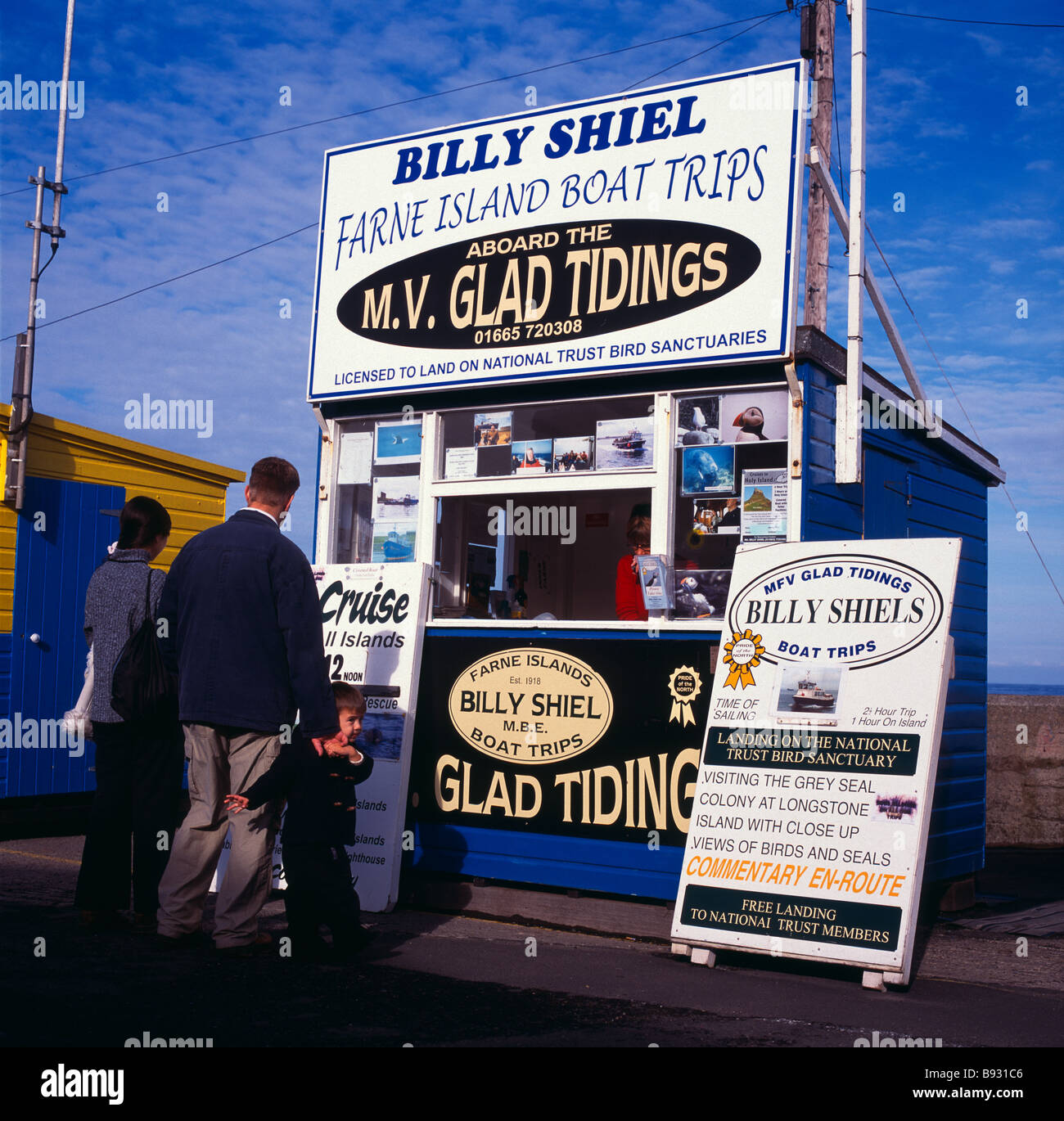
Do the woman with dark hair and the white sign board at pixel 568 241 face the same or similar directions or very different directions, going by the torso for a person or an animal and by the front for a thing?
very different directions

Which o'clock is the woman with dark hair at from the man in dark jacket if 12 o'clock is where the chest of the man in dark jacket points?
The woman with dark hair is roughly at 9 o'clock from the man in dark jacket.

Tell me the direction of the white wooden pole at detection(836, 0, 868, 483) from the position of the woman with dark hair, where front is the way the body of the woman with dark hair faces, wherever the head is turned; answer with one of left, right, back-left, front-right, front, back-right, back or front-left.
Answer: front-right

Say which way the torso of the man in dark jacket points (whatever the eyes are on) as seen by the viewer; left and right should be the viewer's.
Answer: facing away from the viewer and to the right of the viewer

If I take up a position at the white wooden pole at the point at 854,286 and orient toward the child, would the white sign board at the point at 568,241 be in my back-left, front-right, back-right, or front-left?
front-right

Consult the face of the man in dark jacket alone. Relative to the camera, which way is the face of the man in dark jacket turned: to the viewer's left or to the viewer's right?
to the viewer's right

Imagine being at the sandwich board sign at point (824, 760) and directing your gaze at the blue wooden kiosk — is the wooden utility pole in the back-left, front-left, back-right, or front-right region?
front-right

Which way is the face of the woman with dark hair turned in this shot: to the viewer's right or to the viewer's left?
to the viewer's right

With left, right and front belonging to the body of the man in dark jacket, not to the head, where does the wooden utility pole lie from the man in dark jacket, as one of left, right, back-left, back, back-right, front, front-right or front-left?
front

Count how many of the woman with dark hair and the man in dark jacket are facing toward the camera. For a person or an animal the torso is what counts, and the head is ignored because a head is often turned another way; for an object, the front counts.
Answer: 0

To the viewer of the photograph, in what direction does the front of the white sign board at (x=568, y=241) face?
facing the viewer and to the left of the viewer
